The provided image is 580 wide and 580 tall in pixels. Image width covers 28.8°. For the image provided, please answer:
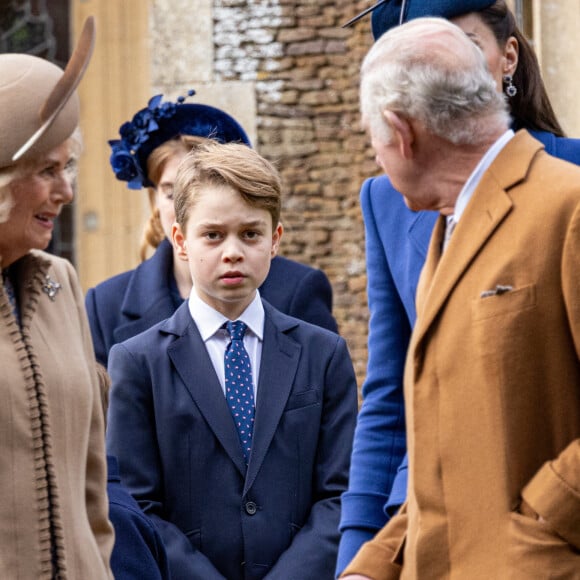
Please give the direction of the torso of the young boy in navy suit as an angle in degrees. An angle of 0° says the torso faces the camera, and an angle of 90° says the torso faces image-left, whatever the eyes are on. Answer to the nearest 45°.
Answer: approximately 0°

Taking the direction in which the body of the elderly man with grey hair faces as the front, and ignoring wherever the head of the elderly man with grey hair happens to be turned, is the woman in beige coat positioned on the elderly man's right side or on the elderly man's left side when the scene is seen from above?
on the elderly man's right side

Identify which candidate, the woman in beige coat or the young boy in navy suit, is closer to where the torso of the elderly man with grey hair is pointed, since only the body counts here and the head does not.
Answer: the woman in beige coat

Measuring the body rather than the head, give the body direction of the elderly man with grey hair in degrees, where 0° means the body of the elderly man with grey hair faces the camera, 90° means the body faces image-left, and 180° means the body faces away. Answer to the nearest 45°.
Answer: approximately 45°

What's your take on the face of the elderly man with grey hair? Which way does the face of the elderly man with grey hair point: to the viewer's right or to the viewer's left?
to the viewer's left

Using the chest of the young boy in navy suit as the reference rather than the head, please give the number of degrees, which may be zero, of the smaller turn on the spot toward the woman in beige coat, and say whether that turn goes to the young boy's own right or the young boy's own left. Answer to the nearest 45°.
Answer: approximately 45° to the young boy's own right

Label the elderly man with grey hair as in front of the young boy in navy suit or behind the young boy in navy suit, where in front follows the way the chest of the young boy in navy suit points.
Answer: in front
